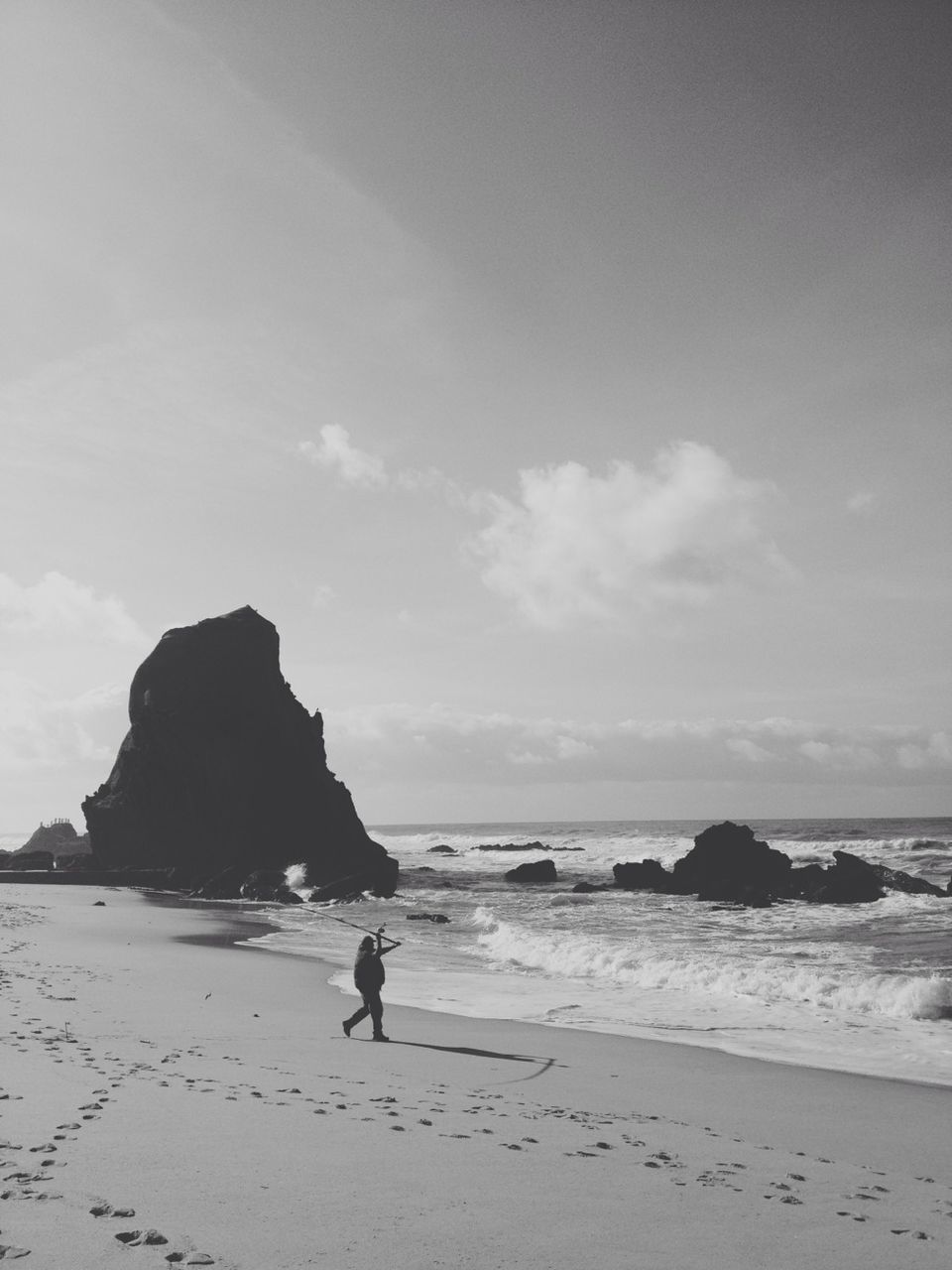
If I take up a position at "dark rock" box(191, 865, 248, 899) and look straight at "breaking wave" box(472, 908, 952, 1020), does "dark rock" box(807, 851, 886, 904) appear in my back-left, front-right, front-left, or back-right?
front-left

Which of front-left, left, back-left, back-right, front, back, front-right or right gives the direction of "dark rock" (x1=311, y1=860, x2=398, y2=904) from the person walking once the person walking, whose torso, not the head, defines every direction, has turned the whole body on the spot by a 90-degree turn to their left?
front

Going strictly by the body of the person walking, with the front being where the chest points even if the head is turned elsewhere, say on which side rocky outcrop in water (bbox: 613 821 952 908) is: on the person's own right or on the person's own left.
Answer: on the person's own left

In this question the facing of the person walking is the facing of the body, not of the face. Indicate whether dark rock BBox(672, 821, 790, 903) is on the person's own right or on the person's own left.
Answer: on the person's own left

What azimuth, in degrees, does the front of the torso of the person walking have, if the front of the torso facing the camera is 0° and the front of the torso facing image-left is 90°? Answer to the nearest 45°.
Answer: approximately 270°

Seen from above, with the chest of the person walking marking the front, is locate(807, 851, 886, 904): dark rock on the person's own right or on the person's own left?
on the person's own left

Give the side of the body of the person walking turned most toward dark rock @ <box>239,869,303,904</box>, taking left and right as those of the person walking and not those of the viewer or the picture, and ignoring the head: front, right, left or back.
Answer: left

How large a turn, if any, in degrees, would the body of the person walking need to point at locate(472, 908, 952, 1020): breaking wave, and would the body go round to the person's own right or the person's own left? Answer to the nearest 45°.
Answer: approximately 45° to the person's own left

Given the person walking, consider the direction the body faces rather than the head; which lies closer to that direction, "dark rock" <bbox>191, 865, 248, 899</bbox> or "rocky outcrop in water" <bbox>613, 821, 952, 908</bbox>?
the rocky outcrop in water
